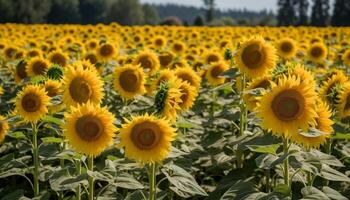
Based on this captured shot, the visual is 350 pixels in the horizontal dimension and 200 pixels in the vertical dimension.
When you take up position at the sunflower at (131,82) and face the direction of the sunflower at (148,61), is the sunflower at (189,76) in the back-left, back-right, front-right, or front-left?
front-right

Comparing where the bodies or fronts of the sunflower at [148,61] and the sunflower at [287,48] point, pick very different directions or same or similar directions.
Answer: same or similar directions

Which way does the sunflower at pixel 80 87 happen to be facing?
toward the camera

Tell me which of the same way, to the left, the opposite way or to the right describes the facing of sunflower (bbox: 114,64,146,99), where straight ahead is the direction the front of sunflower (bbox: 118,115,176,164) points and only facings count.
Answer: the same way

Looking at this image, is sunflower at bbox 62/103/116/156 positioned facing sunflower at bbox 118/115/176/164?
no

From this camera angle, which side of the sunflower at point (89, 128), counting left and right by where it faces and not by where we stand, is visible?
front

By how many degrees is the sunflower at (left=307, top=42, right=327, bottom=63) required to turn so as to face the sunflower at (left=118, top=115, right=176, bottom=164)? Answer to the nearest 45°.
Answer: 0° — it already faces it

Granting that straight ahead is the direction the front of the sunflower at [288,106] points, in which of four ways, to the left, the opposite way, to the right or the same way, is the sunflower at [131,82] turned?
the same way

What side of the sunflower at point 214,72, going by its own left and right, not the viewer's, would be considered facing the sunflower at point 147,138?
front

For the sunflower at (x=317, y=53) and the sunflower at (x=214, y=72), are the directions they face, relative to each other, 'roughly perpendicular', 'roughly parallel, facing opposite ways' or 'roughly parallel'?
roughly parallel

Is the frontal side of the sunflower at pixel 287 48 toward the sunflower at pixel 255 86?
yes

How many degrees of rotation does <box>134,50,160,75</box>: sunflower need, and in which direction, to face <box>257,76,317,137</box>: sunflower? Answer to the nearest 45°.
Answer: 0° — it already faces it

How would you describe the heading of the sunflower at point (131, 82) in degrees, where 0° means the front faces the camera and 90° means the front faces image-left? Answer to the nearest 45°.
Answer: approximately 0°

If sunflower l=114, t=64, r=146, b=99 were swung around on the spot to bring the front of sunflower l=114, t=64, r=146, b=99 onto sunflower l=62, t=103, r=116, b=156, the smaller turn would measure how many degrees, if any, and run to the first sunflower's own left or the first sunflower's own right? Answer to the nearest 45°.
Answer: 0° — it already faces it

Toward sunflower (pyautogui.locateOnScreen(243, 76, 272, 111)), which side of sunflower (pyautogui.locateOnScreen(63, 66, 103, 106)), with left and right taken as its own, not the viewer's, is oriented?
left

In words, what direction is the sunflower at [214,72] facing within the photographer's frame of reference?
facing the viewer
